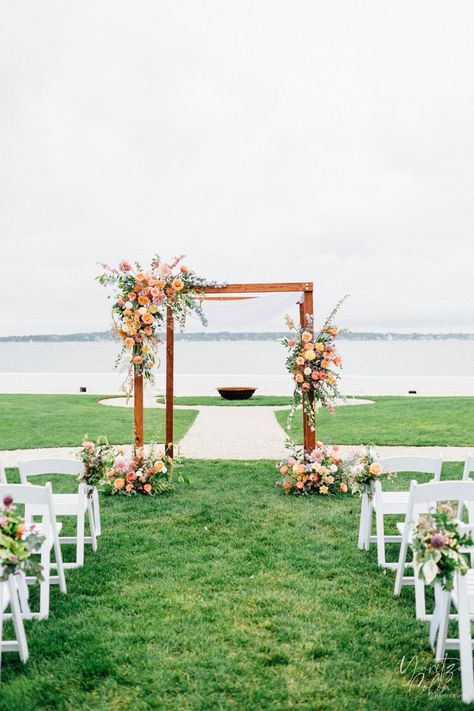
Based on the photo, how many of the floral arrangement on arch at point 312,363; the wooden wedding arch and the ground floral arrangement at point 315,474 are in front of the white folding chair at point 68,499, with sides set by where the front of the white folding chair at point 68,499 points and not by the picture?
3

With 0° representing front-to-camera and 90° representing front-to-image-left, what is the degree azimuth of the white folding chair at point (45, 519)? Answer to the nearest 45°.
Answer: approximately 225°

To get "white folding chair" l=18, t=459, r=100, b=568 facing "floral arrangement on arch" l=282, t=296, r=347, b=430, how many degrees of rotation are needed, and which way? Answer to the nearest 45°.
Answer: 0° — it already faces it

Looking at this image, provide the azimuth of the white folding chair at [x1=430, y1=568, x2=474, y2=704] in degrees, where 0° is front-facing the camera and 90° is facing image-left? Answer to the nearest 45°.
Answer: approximately 135°

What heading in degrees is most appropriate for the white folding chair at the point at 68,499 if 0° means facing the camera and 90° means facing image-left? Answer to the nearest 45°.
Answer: approximately 225°

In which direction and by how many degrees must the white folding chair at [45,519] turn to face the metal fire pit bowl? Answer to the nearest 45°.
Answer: approximately 45° to its left

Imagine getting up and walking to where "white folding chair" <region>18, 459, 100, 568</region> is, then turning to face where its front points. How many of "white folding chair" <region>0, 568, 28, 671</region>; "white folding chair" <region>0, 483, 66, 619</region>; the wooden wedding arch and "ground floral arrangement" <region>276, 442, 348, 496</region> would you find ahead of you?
2
